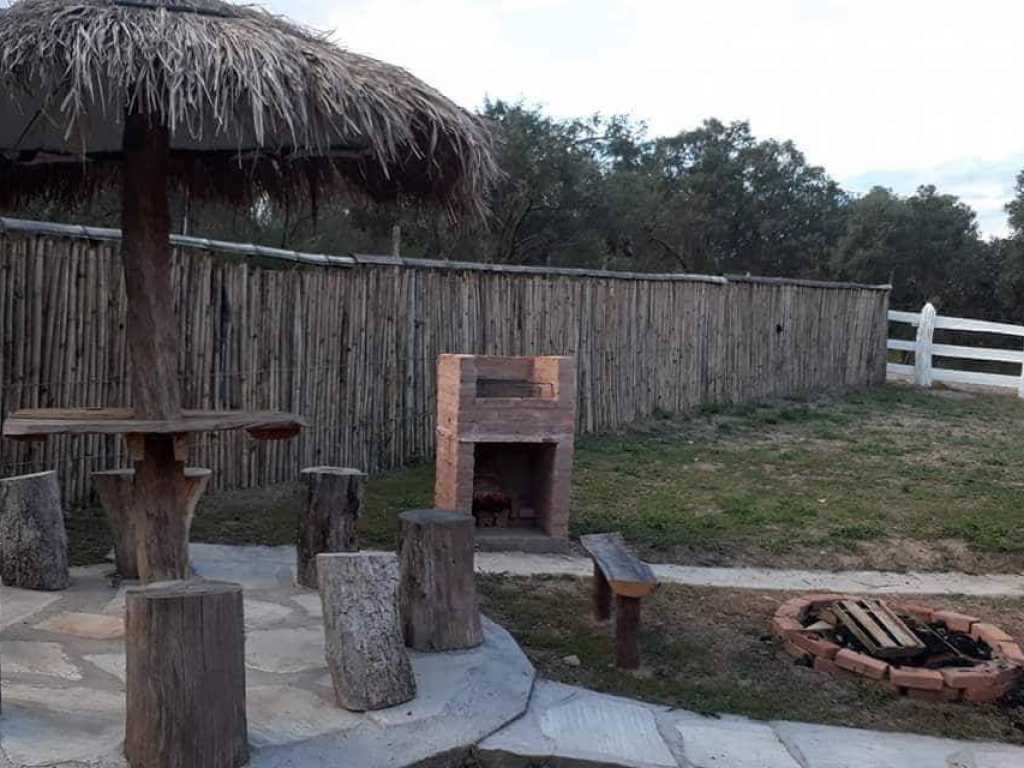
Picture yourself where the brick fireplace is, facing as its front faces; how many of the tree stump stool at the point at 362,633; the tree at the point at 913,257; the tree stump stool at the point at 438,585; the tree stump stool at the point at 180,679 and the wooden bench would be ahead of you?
4

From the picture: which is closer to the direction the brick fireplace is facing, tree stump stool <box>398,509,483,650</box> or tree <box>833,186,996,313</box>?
the tree stump stool

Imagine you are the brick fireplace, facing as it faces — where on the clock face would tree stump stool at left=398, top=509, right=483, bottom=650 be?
The tree stump stool is roughly at 12 o'clock from the brick fireplace.

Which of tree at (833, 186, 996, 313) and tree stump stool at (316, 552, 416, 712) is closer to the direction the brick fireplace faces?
the tree stump stool

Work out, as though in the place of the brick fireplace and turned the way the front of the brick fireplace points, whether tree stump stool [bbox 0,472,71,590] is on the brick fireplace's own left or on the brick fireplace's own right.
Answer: on the brick fireplace's own right

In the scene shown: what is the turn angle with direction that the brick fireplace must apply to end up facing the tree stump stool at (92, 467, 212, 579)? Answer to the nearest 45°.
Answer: approximately 45° to its right

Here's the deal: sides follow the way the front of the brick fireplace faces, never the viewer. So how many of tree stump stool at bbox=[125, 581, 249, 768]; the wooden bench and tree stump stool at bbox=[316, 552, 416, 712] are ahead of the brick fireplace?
3

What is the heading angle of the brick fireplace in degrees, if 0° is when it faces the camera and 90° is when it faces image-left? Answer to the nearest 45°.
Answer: approximately 0°

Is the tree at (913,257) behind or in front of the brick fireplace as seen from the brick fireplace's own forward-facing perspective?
behind

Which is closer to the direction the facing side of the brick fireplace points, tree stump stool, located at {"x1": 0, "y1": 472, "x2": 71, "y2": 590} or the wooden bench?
the wooden bench
